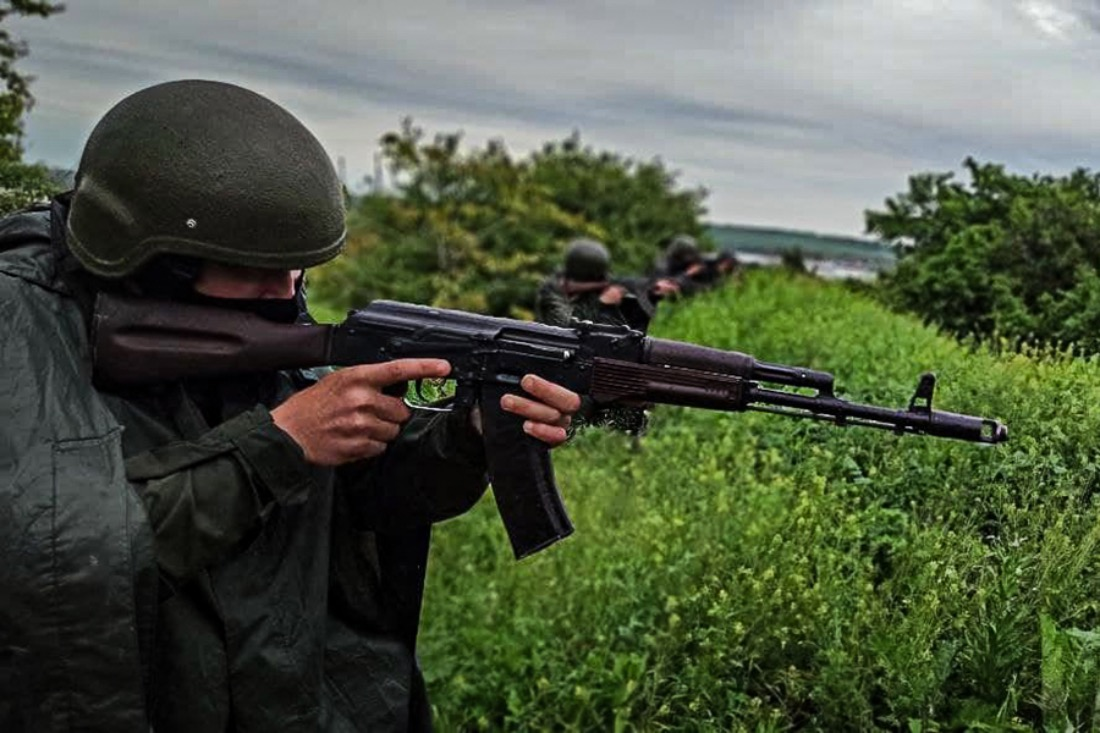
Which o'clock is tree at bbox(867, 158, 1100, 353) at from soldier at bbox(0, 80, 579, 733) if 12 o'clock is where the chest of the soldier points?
The tree is roughly at 11 o'clock from the soldier.

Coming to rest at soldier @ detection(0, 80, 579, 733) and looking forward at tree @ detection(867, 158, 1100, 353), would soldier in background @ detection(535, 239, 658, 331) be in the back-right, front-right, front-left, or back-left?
front-left

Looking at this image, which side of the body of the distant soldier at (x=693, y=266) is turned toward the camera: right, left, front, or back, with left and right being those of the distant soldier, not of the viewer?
right

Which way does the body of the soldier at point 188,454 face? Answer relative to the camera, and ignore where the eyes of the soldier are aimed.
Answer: to the viewer's right

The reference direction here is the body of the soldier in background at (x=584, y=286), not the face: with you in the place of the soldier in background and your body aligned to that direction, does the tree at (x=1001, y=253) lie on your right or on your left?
on your left

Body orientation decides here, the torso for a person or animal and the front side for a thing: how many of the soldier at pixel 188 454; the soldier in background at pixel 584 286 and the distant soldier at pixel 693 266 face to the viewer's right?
3

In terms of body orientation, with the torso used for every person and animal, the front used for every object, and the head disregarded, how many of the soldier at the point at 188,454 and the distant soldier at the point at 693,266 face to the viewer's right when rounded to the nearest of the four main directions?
2

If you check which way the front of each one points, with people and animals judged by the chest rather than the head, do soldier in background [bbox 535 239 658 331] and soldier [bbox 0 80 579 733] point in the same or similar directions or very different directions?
same or similar directions

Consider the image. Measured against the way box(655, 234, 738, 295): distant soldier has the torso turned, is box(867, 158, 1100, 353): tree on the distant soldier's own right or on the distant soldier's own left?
on the distant soldier's own right

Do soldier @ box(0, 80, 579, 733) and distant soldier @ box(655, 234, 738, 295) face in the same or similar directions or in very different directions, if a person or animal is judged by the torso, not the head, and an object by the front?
same or similar directions

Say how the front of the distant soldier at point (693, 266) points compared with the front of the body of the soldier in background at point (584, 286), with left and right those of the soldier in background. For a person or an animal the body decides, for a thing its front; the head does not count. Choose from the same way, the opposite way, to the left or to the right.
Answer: the same way

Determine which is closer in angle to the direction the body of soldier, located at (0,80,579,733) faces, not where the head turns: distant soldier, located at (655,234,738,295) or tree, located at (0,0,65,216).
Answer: the distant soldier

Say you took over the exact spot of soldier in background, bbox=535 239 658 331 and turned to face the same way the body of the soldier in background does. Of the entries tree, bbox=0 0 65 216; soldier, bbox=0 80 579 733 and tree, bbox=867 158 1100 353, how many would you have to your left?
0

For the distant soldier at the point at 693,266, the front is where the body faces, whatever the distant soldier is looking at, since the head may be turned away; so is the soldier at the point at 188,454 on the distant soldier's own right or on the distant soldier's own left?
on the distant soldier's own right

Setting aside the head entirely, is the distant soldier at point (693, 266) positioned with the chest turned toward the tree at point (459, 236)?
no

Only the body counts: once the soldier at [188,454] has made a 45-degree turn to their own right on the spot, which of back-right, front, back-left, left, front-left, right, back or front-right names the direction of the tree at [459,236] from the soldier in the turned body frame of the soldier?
back-left

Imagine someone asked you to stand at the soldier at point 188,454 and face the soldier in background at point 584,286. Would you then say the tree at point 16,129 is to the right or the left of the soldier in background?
left

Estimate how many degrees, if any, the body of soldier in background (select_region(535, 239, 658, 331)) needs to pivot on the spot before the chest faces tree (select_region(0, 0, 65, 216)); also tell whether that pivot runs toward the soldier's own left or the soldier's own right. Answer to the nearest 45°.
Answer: approximately 90° to the soldier's own right

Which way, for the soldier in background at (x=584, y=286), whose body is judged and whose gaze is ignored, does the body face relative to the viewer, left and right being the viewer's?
facing to the right of the viewer
